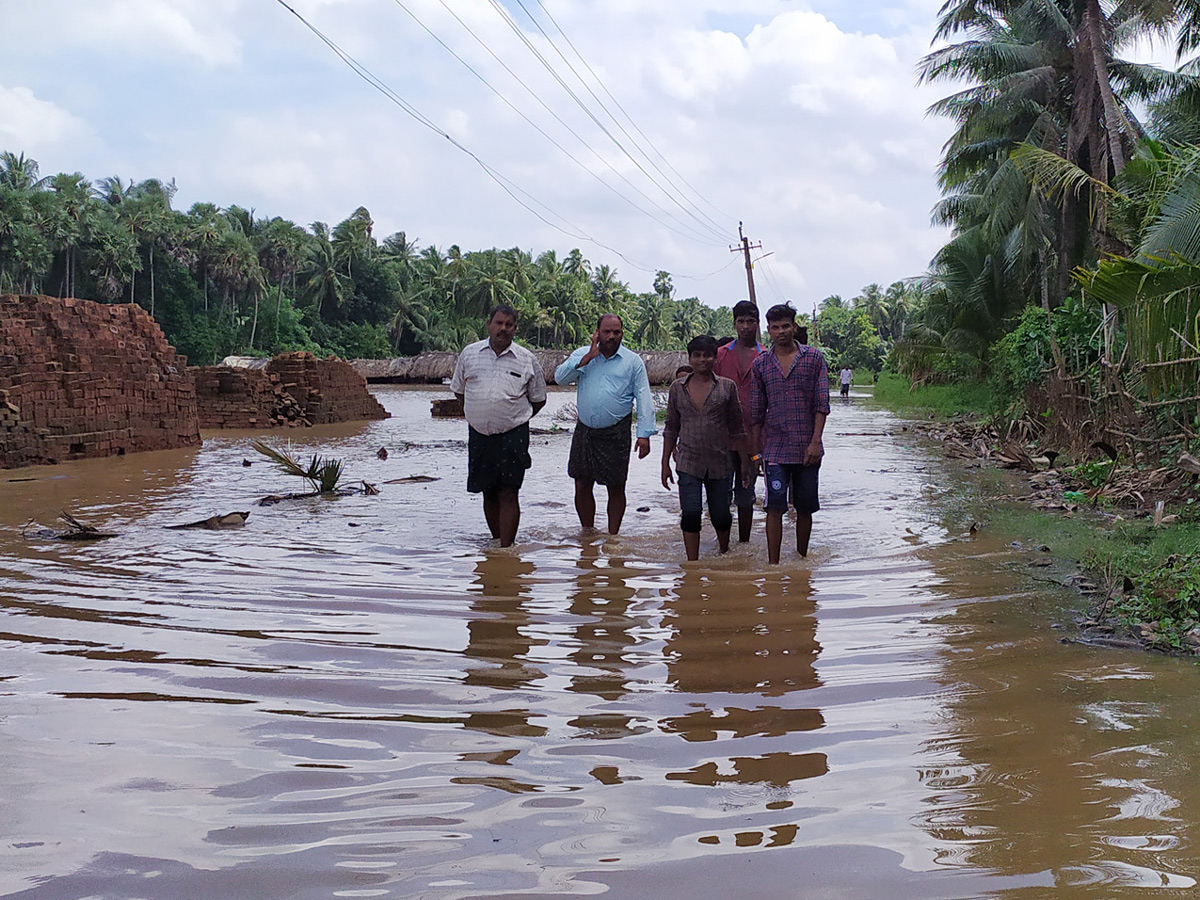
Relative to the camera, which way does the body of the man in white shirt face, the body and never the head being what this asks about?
toward the camera

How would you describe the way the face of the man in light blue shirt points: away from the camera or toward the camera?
toward the camera

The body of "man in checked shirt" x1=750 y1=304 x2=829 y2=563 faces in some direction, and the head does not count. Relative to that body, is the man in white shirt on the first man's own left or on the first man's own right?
on the first man's own right

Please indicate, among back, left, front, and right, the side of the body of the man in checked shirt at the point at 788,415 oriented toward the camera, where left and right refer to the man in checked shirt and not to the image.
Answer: front

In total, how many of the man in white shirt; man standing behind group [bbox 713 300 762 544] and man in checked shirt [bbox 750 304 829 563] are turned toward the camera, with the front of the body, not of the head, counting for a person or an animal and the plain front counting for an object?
3

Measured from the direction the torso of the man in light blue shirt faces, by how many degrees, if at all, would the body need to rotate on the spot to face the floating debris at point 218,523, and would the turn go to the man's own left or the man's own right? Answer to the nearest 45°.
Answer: approximately 90° to the man's own right

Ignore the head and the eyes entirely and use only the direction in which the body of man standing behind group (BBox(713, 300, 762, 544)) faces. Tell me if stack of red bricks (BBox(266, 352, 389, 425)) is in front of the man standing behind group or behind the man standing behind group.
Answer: behind

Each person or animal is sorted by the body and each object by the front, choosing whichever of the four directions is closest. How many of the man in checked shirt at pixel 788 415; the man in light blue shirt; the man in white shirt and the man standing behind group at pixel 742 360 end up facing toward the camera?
4

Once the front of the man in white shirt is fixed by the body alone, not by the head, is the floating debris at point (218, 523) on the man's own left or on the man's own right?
on the man's own right

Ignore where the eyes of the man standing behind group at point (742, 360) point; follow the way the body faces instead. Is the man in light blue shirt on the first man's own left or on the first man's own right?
on the first man's own right

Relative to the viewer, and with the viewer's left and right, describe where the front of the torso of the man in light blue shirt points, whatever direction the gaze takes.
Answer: facing the viewer
